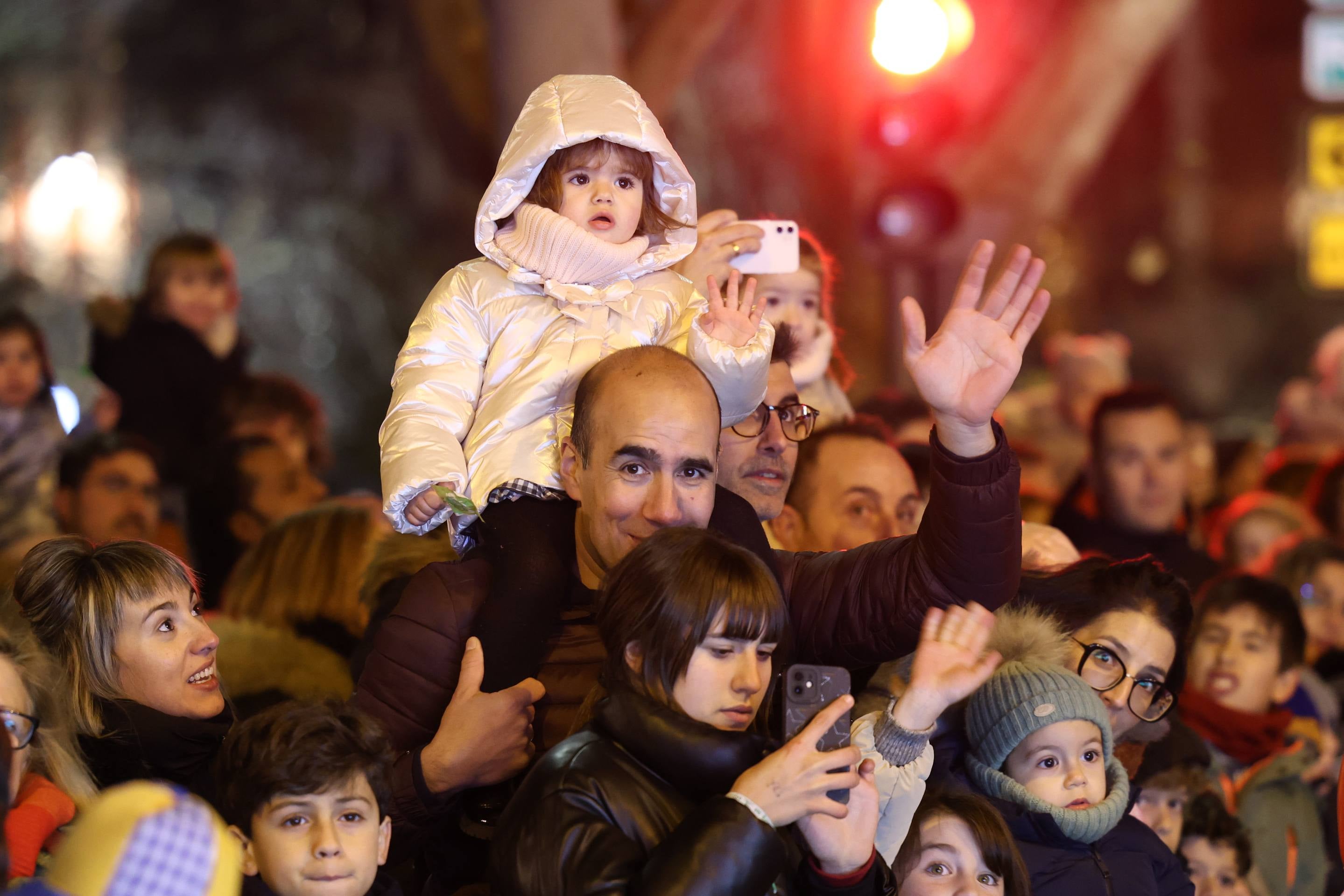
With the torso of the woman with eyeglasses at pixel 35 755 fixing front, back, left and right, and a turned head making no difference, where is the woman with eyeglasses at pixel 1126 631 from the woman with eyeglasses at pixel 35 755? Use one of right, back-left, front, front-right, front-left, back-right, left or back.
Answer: back-left

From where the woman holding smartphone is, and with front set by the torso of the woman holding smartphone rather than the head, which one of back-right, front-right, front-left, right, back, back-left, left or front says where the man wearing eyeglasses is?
back-left

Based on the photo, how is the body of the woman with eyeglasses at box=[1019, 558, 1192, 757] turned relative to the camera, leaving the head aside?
toward the camera

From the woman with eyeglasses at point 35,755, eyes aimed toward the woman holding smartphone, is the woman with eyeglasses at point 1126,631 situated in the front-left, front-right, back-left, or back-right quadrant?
front-left

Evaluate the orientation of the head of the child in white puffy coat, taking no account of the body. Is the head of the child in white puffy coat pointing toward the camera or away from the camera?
toward the camera

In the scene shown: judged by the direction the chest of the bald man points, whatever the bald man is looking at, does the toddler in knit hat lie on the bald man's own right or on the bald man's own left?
on the bald man's own left

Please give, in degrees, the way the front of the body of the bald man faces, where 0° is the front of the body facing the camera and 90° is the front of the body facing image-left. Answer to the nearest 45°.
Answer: approximately 0°

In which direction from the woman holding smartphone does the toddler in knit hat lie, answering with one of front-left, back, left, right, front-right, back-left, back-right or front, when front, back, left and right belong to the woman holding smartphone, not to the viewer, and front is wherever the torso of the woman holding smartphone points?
left

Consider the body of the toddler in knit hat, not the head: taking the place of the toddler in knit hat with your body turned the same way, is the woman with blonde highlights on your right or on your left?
on your right

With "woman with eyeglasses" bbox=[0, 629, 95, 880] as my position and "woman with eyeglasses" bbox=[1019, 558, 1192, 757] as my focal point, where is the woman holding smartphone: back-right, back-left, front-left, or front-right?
front-right

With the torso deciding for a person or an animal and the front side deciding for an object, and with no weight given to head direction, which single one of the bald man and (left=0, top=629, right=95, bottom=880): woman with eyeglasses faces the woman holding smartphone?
the bald man

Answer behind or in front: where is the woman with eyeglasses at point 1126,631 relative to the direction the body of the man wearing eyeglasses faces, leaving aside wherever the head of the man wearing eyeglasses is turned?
in front

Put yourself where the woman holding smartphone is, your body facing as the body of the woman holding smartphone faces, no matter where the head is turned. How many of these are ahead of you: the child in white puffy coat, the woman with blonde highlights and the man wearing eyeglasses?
0

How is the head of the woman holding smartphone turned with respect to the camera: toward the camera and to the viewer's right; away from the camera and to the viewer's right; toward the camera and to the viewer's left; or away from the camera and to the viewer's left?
toward the camera and to the viewer's right

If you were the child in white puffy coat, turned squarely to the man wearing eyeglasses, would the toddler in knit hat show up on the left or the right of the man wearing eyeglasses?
right

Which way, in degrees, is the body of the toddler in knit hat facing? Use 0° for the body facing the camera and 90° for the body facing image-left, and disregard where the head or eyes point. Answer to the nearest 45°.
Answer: approximately 315°

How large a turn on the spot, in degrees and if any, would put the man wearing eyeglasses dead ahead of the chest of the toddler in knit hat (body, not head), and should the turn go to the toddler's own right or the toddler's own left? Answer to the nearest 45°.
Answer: approximately 180°

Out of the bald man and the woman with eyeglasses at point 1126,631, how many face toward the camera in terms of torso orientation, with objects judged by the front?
2

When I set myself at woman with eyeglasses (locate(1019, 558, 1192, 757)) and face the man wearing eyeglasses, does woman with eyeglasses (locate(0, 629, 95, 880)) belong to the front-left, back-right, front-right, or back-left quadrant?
front-left
